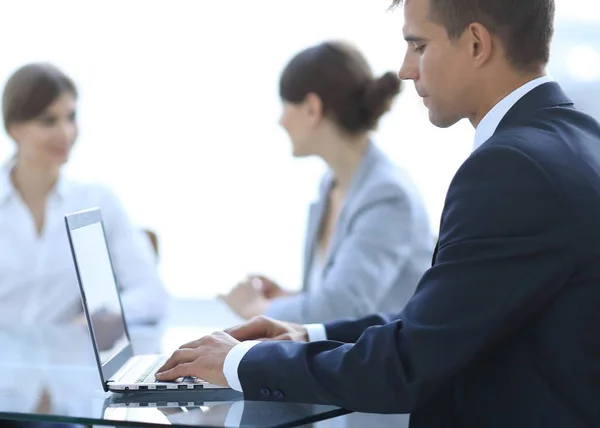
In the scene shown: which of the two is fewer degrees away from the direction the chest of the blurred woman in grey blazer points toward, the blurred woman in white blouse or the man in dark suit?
the blurred woman in white blouse

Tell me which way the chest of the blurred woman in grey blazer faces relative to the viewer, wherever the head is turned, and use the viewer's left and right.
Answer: facing to the left of the viewer

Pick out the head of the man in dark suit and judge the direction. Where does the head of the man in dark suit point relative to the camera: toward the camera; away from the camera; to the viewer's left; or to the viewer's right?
to the viewer's left

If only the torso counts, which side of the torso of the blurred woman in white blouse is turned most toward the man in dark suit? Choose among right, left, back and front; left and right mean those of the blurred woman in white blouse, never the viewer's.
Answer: front

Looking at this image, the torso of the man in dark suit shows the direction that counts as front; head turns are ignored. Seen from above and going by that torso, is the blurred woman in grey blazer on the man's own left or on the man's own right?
on the man's own right

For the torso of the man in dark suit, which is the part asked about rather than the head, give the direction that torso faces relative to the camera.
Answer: to the viewer's left

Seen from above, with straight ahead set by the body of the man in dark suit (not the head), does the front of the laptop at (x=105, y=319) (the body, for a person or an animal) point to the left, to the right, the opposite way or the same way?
the opposite way

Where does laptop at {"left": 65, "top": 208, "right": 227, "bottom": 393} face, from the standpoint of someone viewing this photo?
facing to the right of the viewer
